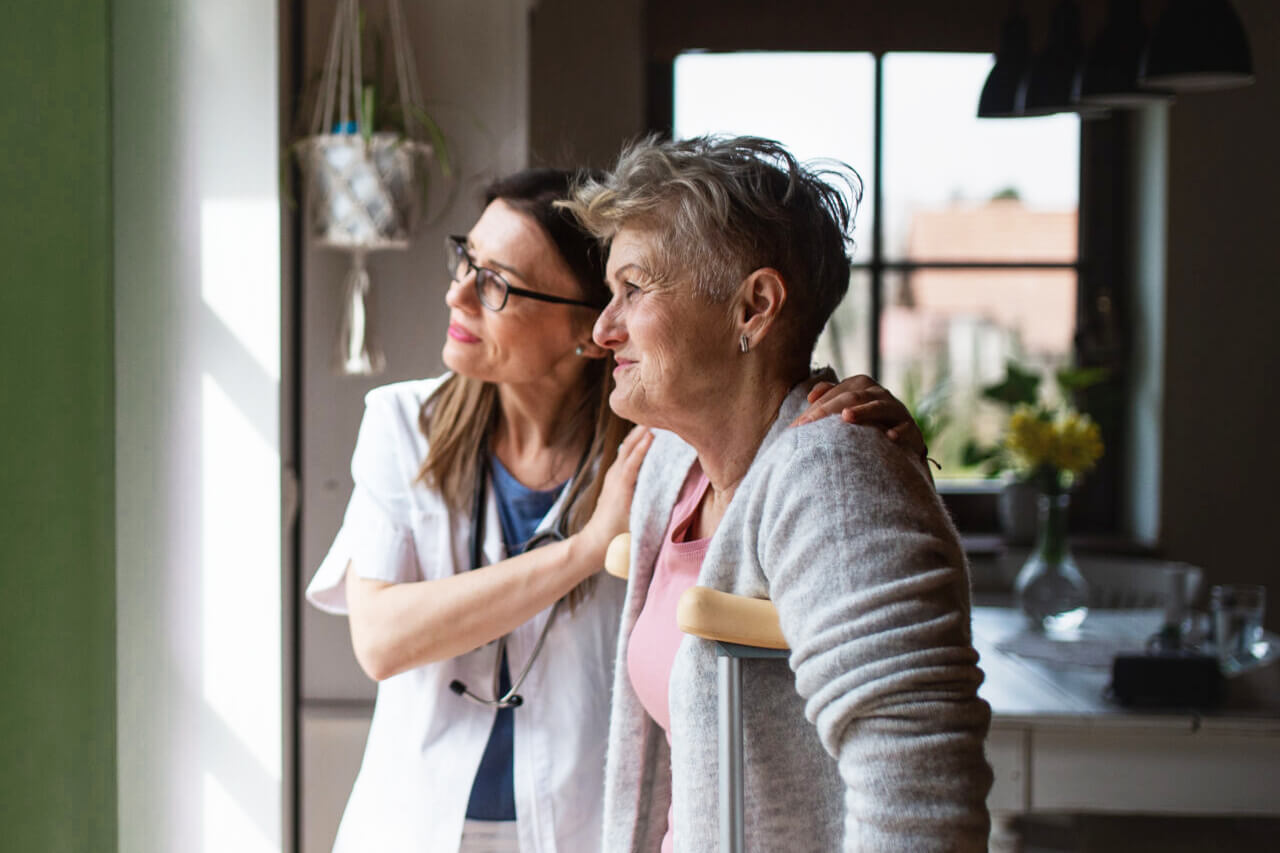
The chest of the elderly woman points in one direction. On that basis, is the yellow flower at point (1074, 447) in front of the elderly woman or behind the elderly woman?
behind

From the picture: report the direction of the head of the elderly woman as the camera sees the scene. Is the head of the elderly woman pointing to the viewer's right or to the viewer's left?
to the viewer's left

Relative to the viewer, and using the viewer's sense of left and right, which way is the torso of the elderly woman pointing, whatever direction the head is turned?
facing the viewer and to the left of the viewer

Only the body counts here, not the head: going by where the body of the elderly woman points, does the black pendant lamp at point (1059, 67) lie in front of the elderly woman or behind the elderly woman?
behind

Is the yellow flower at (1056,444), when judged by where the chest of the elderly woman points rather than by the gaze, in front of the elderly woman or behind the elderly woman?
behind

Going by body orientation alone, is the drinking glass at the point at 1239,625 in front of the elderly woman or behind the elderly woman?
behind

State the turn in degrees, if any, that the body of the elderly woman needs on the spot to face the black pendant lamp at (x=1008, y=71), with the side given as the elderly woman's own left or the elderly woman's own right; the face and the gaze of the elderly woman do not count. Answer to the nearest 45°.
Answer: approximately 135° to the elderly woman's own right

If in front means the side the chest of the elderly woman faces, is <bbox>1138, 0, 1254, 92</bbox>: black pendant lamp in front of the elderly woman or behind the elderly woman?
behind

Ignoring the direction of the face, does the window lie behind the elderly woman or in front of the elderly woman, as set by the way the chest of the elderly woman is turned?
behind
